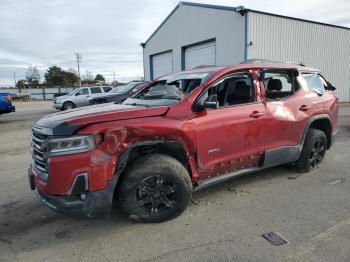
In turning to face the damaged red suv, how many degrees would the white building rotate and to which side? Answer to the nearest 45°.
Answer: approximately 45° to its left

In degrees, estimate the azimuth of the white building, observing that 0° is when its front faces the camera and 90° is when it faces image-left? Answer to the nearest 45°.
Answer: approximately 45°

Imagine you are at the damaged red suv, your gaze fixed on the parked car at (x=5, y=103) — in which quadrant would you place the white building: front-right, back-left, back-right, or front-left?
front-right

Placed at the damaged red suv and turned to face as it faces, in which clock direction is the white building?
The white building is roughly at 5 o'clock from the damaged red suv.

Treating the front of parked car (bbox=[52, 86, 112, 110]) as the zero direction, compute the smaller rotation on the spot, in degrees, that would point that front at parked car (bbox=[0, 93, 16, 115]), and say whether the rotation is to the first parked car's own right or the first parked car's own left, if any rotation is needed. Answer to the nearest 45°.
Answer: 0° — it already faces it

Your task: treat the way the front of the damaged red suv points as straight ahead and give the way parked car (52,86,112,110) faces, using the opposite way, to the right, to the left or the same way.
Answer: the same way

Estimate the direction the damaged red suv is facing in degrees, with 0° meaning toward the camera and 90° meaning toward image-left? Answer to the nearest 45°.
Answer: approximately 45°

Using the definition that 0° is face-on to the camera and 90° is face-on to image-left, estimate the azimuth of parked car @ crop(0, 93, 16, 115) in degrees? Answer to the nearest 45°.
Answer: approximately 90°

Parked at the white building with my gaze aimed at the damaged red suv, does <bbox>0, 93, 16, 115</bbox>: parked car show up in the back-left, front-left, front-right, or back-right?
front-right

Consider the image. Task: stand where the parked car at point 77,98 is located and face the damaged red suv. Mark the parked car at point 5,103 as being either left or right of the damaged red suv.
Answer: right

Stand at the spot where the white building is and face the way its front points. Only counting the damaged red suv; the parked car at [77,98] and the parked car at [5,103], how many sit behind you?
0

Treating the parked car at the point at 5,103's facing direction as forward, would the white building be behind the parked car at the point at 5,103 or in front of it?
behind
